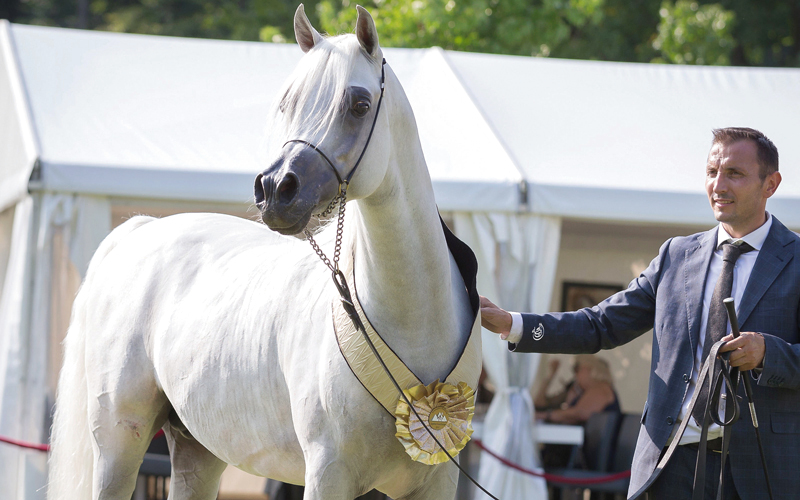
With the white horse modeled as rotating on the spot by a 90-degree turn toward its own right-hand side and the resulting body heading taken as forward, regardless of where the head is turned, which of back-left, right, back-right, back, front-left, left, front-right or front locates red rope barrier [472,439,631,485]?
back

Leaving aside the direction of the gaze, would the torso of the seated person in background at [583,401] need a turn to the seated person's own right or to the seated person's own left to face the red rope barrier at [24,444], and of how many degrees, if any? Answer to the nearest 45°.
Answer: approximately 45° to the seated person's own left

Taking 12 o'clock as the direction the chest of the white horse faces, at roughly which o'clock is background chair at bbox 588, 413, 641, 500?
The background chair is roughly at 9 o'clock from the white horse.

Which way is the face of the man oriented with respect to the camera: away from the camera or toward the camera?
toward the camera

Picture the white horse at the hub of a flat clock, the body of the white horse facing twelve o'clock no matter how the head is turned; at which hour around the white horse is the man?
The man is roughly at 11 o'clock from the white horse.

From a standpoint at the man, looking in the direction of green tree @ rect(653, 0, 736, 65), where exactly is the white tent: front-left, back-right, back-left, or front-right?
front-left

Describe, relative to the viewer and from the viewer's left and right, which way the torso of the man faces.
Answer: facing the viewer and to the left of the viewer

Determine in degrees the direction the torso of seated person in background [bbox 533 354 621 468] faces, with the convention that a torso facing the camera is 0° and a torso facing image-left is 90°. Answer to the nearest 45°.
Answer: approximately 90°

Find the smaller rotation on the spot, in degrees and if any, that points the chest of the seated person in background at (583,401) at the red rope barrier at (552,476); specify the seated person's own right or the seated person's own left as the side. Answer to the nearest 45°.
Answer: approximately 90° to the seated person's own left

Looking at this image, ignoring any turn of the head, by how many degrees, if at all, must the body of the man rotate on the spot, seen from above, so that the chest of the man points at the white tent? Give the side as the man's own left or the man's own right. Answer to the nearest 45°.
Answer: approximately 90° to the man's own right

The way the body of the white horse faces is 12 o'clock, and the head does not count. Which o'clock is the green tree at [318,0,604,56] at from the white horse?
The green tree is roughly at 8 o'clock from the white horse.

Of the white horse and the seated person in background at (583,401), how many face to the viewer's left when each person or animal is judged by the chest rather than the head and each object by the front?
1

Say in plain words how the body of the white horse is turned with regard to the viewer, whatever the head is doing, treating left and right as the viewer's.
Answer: facing the viewer and to the right of the viewer

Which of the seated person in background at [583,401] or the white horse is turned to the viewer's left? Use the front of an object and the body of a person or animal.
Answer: the seated person in background

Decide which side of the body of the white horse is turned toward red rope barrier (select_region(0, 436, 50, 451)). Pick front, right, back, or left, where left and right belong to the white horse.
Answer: back
